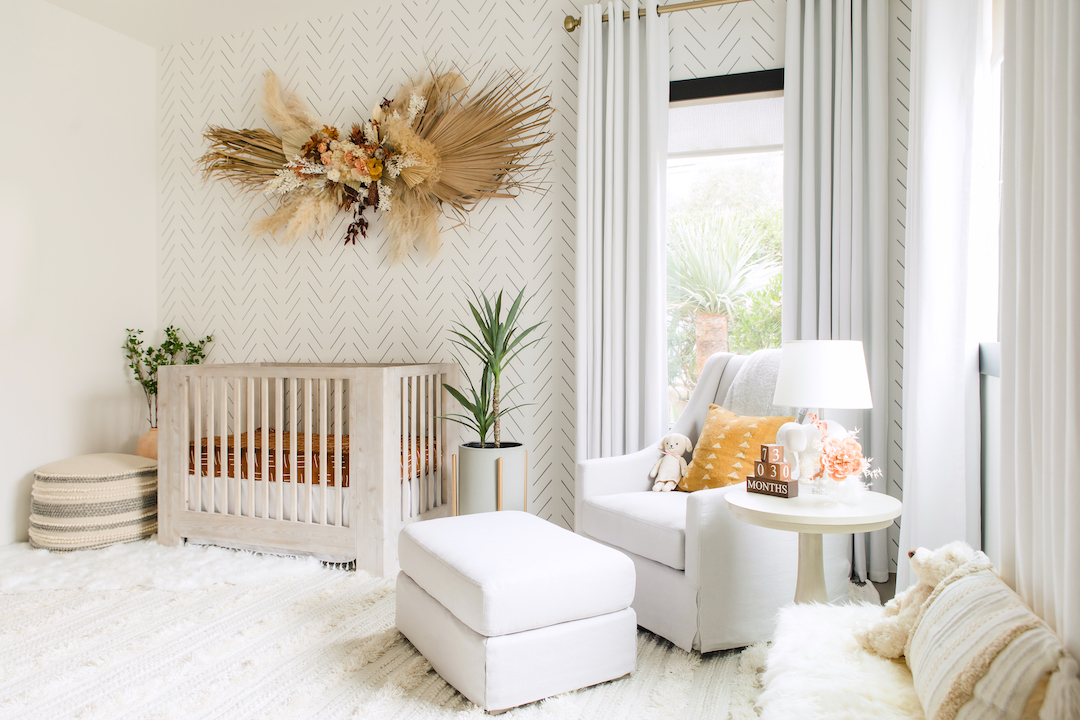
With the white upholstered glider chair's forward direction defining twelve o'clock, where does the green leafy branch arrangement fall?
The green leafy branch arrangement is roughly at 2 o'clock from the white upholstered glider chair.

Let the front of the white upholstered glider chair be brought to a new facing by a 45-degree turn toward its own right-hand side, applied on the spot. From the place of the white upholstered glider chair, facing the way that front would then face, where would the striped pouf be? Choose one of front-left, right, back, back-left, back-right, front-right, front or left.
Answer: front

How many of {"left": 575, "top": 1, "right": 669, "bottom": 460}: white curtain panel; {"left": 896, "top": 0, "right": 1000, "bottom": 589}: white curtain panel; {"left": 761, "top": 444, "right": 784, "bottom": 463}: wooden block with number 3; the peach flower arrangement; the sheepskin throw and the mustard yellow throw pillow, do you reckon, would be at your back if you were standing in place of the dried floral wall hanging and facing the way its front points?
0

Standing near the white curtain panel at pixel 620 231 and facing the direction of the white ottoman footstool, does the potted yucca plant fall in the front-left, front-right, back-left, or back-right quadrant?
front-right

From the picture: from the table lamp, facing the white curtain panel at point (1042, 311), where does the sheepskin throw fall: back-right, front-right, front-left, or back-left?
front-right

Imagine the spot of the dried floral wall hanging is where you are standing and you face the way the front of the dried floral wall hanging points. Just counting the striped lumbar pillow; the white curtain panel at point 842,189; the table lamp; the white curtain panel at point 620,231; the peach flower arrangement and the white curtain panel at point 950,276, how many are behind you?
0

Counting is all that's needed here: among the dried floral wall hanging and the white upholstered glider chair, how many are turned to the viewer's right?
0

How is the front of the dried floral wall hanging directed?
toward the camera

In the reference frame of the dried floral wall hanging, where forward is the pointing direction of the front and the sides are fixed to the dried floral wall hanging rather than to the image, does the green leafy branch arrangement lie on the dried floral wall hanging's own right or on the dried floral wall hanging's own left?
on the dried floral wall hanging's own right

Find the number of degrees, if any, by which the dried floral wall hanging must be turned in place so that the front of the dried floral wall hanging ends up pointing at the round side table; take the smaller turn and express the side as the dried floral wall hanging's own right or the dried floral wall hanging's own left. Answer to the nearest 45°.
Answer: approximately 45° to the dried floral wall hanging's own left

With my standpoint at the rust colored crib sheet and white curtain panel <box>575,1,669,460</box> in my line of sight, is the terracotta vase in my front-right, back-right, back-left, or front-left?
back-left

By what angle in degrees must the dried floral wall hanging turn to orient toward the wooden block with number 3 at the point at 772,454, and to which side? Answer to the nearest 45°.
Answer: approximately 45° to its left

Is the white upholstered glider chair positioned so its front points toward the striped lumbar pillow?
no

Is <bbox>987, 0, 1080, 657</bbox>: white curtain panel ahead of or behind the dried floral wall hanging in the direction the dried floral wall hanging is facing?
ahead
